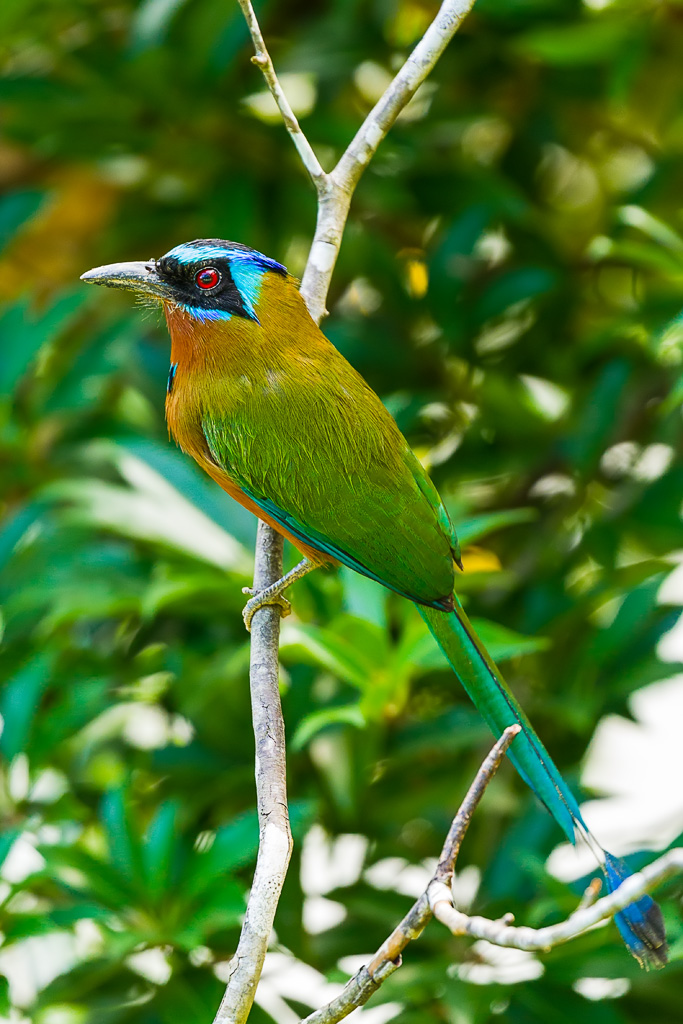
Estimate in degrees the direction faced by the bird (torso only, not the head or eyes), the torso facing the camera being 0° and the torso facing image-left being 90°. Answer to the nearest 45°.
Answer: approximately 90°

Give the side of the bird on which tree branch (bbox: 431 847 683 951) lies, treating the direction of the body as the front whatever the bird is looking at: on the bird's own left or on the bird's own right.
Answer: on the bird's own left

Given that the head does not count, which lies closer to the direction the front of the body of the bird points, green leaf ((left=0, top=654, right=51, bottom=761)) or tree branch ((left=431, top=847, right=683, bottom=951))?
the green leaf

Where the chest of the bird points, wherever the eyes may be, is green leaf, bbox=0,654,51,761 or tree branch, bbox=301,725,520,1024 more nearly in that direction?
the green leaf
